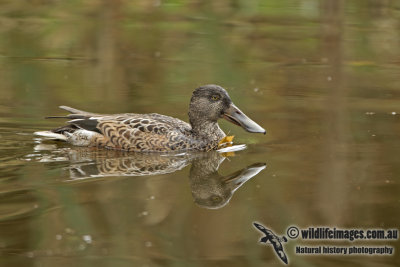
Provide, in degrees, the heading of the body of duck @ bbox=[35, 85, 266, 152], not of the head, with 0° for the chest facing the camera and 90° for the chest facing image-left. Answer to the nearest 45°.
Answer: approximately 270°
